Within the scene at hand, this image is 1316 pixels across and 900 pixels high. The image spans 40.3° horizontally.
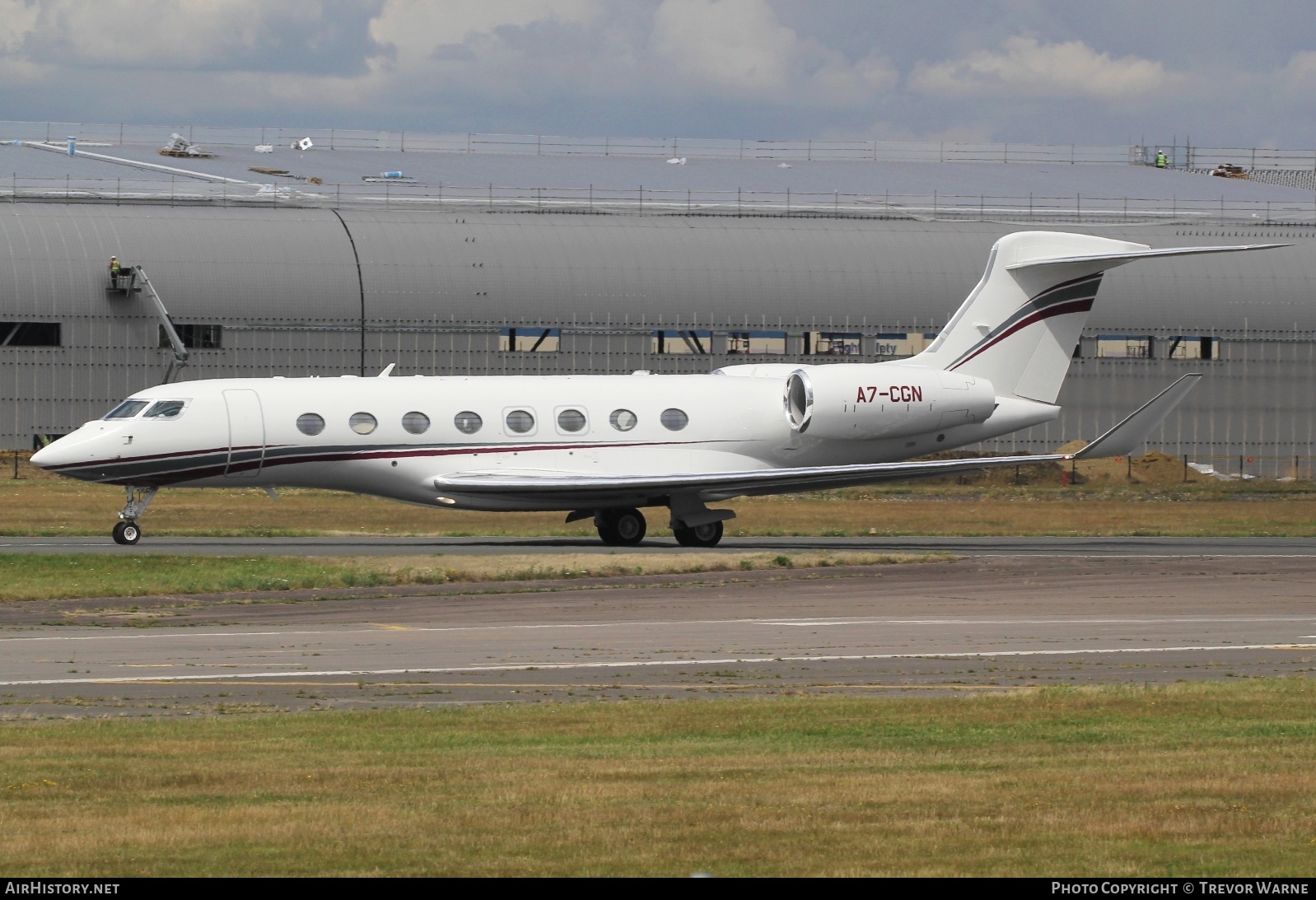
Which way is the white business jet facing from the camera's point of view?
to the viewer's left
